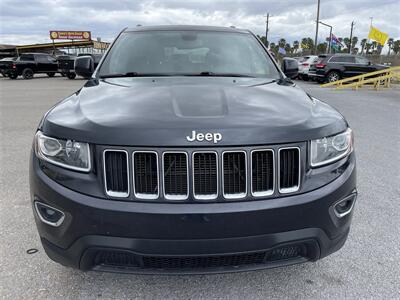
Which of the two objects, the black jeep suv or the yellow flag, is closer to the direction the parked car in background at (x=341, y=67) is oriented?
the yellow flag

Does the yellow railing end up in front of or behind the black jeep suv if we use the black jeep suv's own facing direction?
behind

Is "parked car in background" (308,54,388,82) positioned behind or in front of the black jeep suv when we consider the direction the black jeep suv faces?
behind

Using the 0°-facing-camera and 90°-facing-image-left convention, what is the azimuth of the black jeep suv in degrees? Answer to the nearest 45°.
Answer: approximately 0°

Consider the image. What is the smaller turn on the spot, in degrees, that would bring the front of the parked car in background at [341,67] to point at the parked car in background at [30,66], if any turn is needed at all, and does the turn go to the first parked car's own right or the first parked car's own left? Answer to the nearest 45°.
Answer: approximately 135° to the first parked car's own left

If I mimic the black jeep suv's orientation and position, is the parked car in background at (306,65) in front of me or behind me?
behind
